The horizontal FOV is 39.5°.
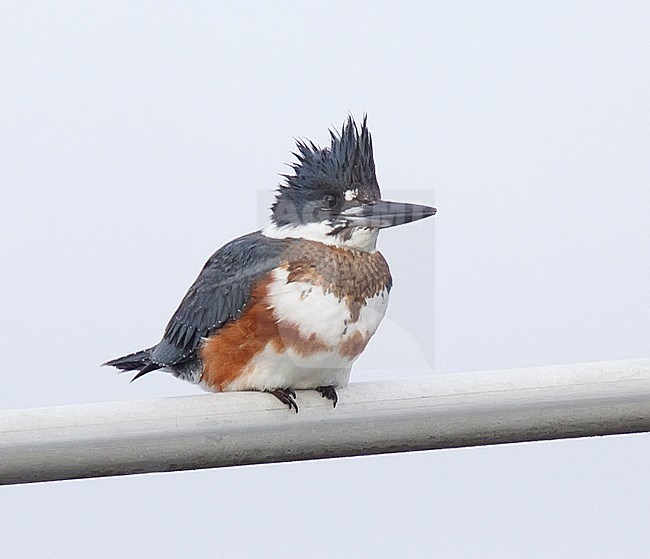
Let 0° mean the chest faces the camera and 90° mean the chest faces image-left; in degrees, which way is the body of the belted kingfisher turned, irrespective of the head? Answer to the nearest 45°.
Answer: approximately 315°
